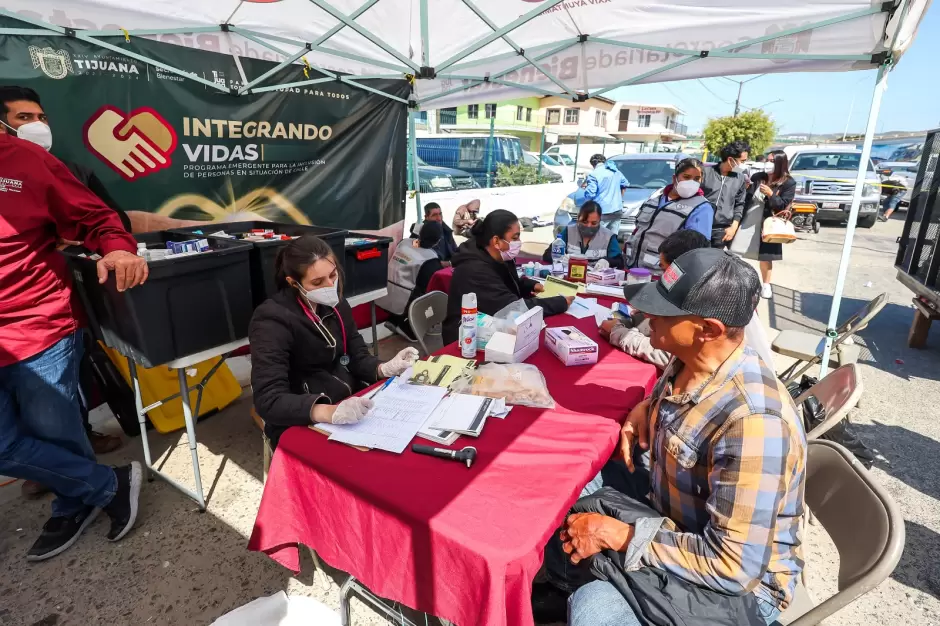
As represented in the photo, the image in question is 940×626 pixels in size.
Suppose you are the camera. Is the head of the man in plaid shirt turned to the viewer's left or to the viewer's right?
to the viewer's left

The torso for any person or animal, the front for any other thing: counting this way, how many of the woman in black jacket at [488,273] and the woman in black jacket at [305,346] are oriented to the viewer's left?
0

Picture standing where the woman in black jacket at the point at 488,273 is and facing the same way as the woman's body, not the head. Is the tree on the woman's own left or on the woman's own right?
on the woman's own left

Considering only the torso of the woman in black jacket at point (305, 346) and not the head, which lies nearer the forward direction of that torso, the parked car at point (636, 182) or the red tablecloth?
the red tablecloth

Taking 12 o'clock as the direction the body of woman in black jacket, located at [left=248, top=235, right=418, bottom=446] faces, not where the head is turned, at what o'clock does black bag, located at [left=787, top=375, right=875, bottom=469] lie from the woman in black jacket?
The black bag is roughly at 11 o'clock from the woman in black jacket.

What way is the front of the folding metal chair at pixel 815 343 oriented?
to the viewer's left

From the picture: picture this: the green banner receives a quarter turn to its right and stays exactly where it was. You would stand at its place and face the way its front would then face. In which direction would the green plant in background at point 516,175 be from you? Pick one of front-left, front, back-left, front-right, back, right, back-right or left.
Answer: back-right
